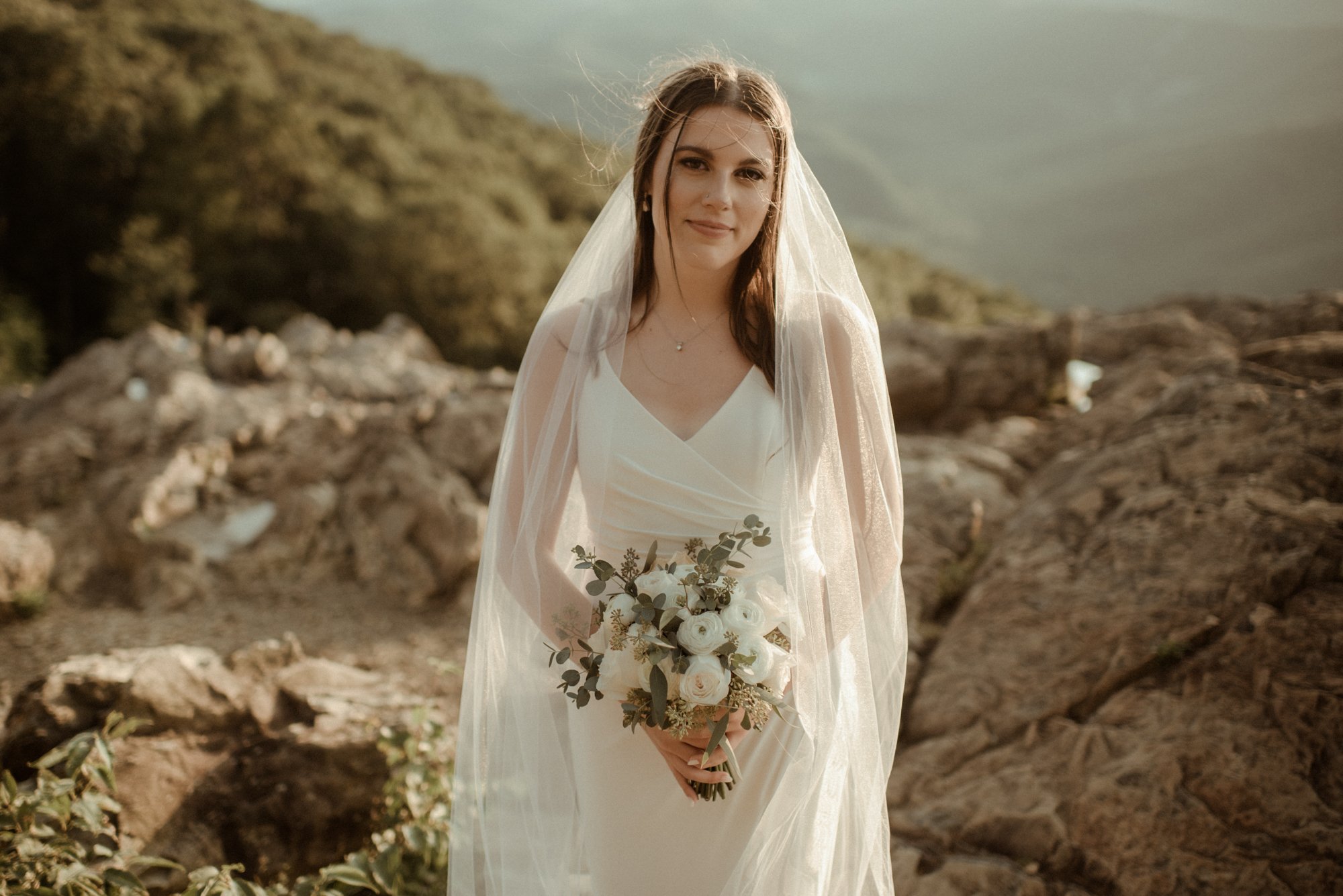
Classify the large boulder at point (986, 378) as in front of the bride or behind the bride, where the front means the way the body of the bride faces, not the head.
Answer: behind

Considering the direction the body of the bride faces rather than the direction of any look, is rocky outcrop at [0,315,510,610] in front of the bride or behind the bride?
behind

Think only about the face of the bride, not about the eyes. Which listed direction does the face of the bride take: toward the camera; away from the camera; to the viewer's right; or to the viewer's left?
toward the camera

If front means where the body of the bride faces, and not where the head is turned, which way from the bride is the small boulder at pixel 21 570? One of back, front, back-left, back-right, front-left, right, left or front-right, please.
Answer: back-right

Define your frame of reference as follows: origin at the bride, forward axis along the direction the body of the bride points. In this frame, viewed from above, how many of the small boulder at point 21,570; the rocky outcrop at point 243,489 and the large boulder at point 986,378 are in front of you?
0

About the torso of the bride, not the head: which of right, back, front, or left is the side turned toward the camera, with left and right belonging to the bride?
front

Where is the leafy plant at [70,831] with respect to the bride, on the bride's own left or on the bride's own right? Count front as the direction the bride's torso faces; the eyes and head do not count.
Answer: on the bride's own right

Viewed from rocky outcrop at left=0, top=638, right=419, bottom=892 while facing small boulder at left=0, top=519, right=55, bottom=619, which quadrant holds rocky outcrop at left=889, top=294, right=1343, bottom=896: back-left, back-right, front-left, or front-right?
back-right

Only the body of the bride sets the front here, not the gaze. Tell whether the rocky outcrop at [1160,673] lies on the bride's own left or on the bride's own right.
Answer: on the bride's own left

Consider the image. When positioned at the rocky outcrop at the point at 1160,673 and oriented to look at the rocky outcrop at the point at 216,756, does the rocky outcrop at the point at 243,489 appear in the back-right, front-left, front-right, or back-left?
front-right
